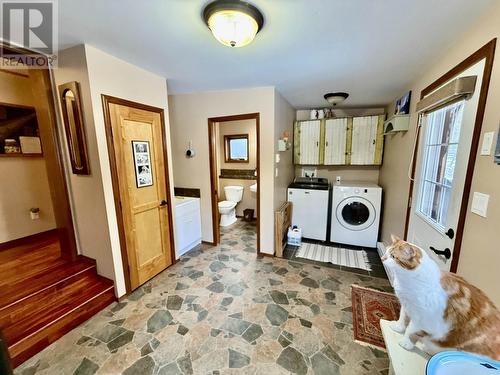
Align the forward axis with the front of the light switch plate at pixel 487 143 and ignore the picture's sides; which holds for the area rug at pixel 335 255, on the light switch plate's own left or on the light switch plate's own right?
on the light switch plate's own right

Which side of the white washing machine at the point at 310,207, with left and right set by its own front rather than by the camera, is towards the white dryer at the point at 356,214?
left

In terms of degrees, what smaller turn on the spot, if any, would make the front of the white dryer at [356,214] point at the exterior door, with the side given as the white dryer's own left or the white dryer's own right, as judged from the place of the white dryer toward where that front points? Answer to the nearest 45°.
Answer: approximately 45° to the white dryer's own left

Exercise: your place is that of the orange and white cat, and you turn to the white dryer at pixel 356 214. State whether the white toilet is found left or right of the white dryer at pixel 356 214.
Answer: left

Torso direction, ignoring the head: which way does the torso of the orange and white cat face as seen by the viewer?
to the viewer's left

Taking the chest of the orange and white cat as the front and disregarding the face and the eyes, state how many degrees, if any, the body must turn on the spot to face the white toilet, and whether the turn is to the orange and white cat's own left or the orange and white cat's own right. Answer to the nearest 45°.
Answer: approximately 45° to the orange and white cat's own right

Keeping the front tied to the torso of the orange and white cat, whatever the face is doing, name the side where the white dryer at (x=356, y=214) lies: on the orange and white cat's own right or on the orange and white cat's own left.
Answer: on the orange and white cat's own right

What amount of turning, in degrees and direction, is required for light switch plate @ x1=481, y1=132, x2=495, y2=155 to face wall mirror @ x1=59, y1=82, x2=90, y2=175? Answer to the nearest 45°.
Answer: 0° — it already faces it
